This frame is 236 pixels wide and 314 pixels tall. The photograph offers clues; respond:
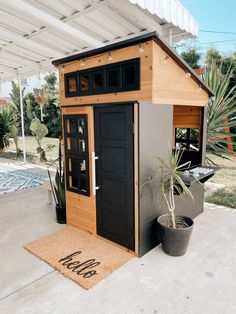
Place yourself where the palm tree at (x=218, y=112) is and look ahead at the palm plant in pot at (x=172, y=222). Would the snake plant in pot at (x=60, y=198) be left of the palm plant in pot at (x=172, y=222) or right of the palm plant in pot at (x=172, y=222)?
right

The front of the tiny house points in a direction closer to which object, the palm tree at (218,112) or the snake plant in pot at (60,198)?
the snake plant in pot

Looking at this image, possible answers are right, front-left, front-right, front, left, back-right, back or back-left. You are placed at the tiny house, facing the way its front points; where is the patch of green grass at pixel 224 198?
back

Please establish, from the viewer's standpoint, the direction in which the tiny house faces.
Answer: facing the viewer and to the left of the viewer

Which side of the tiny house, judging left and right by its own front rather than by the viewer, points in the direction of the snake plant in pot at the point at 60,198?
right

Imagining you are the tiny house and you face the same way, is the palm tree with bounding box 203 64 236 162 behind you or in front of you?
behind

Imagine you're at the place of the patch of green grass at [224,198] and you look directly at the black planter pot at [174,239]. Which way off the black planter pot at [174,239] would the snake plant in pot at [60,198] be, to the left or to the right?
right
